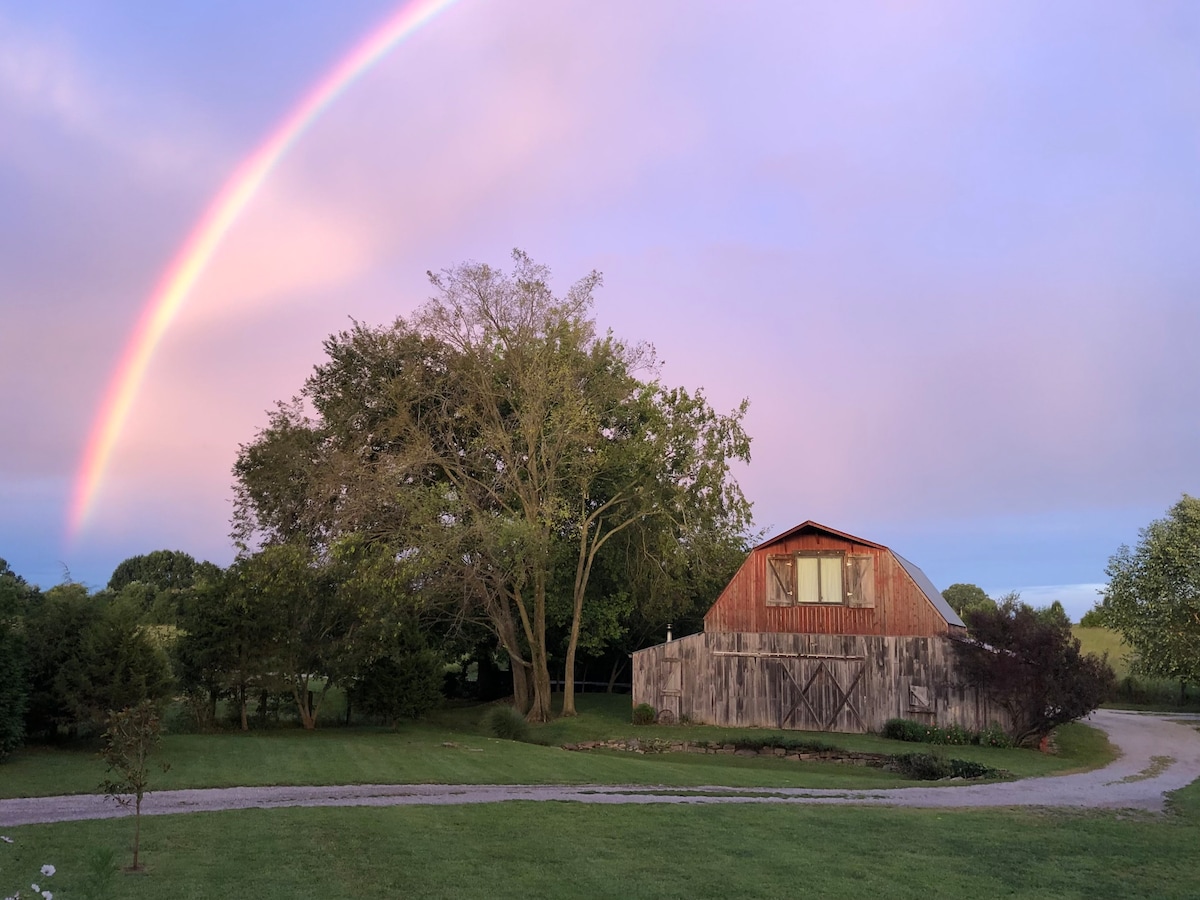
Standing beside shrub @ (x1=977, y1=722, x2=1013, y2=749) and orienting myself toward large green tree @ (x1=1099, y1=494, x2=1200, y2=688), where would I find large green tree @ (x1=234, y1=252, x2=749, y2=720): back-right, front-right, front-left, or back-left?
back-left

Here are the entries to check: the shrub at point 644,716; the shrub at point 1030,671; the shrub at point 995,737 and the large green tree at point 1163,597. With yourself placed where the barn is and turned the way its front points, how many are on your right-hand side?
1

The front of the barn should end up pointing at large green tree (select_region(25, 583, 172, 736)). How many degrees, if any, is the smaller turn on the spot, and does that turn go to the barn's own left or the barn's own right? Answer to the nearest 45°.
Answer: approximately 45° to the barn's own right

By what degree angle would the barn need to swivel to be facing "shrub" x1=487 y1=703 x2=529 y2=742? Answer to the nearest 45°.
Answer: approximately 90° to its right

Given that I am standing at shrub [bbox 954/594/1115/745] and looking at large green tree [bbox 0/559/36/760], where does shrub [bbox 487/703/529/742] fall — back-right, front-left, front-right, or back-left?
front-right

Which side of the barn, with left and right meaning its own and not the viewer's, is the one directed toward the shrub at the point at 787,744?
front

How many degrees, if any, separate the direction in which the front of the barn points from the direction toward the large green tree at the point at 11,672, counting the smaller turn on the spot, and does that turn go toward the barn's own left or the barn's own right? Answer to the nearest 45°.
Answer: approximately 45° to the barn's own right

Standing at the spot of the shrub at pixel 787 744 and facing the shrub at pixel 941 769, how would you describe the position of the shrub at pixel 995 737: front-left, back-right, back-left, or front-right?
front-left

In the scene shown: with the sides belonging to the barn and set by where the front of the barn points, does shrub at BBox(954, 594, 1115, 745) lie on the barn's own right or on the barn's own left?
on the barn's own left

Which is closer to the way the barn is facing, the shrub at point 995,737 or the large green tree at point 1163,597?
the shrub

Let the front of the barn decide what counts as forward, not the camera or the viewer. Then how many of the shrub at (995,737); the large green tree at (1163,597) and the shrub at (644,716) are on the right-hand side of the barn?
1

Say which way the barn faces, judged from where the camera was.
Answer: facing the viewer

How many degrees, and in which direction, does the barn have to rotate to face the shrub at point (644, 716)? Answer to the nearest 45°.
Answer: approximately 90° to its right
